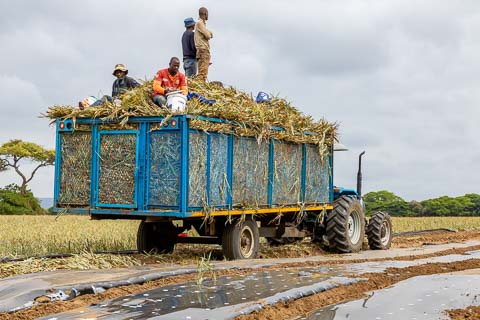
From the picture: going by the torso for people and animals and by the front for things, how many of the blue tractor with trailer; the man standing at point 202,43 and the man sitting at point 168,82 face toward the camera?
1

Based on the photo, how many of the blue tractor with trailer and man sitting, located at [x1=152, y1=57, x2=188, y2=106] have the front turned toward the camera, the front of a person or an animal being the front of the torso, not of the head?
1

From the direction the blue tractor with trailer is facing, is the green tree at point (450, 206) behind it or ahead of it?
ahead

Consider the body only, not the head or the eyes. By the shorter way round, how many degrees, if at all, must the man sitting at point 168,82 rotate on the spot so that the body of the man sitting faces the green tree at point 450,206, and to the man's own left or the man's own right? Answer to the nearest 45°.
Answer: approximately 135° to the man's own left
